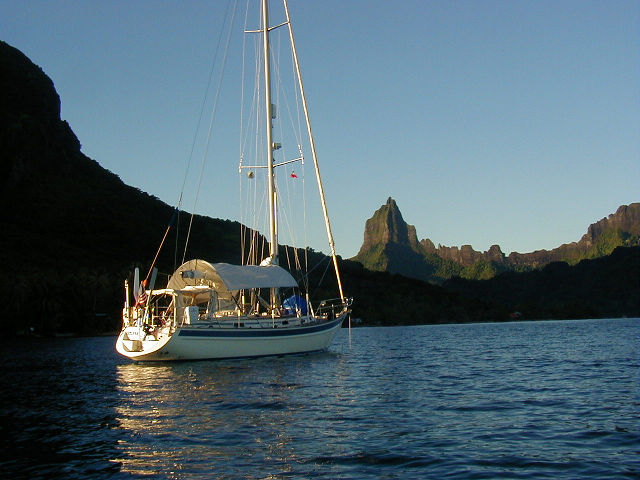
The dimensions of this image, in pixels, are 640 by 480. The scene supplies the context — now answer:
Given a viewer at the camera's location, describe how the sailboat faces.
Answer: facing away from the viewer and to the right of the viewer
